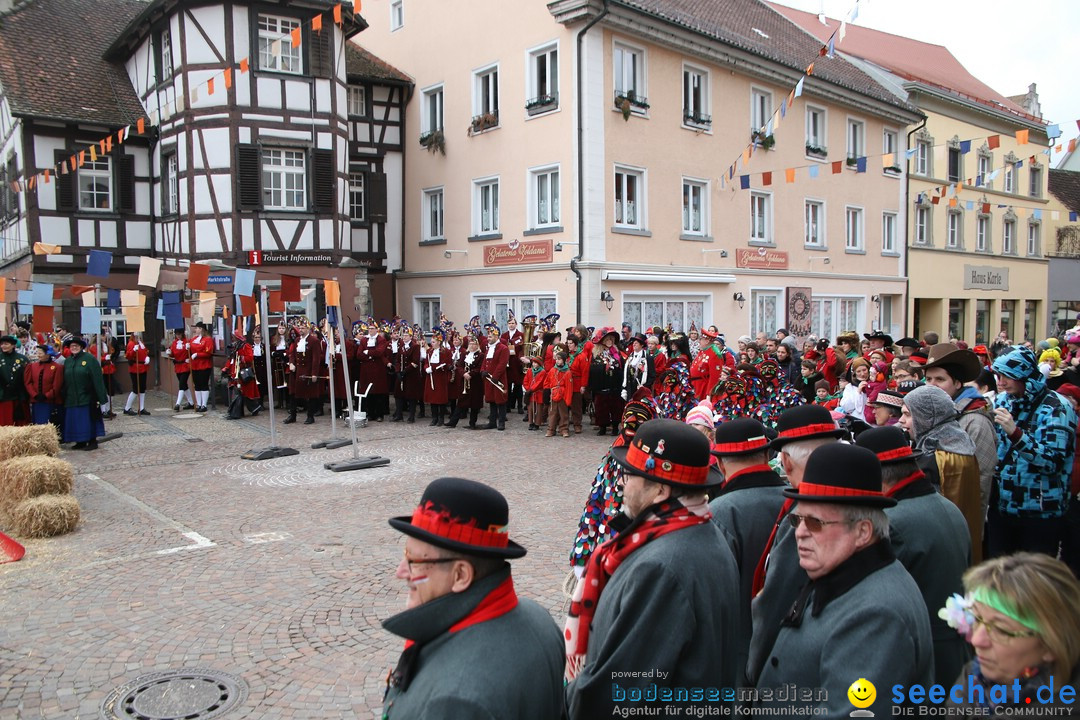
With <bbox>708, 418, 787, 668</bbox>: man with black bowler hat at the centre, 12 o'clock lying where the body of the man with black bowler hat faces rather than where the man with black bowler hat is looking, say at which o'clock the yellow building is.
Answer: The yellow building is roughly at 2 o'clock from the man with black bowler hat.

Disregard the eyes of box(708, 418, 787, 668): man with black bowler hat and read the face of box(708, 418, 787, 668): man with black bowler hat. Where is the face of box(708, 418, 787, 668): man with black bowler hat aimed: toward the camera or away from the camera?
away from the camera

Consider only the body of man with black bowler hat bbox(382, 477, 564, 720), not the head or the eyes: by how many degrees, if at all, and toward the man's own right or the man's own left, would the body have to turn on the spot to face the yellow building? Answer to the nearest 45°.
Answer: approximately 135° to the man's own right

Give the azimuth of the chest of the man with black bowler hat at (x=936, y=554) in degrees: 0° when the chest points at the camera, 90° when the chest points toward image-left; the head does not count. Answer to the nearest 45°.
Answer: approximately 135°

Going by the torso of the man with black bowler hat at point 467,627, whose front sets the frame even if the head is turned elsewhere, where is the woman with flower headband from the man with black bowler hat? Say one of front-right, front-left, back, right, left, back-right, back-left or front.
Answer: back

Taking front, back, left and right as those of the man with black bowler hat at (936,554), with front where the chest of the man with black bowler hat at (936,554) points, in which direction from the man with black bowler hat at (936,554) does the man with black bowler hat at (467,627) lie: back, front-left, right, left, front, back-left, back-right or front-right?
left

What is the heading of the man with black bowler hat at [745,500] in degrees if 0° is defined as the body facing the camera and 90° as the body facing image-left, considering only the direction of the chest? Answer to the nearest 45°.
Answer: approximately 135°

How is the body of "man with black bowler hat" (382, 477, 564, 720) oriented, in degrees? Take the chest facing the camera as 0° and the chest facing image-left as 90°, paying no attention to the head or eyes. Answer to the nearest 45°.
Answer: approximately 90°

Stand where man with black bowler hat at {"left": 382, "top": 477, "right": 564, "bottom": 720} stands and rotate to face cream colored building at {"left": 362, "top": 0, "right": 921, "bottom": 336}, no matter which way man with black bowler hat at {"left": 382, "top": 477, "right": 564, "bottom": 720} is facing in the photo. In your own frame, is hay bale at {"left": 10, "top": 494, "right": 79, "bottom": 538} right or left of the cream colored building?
left

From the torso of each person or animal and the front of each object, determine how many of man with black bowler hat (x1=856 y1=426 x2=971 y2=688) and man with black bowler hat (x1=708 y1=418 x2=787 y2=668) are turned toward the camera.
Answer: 0
